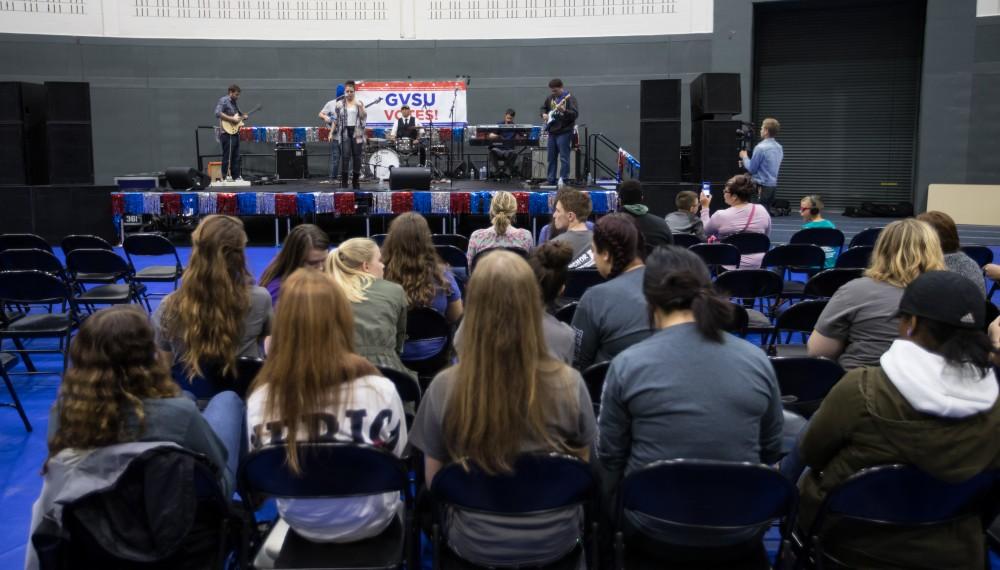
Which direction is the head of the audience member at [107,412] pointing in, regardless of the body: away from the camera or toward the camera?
away from the camera

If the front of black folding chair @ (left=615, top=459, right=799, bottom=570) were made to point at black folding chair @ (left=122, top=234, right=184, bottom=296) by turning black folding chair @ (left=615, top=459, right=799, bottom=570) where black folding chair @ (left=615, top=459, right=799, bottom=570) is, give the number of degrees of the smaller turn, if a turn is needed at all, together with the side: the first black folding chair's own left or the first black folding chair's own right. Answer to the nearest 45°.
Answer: approximately 45° to the first black folding chair's own left

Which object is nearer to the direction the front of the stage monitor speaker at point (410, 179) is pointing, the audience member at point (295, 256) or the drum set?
the drum set

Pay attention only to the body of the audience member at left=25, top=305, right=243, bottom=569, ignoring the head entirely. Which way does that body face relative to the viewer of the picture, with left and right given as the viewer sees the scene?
facing away from the viewer and to the right of the viewer

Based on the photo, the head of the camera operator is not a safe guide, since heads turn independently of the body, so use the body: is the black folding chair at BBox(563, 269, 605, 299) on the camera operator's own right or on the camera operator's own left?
on the camera operator's own left

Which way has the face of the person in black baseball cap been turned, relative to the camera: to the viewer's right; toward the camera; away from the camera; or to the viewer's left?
away from the camera

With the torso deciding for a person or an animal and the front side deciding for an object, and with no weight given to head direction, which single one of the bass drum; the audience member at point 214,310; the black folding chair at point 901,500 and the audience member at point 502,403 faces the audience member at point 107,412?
the bass drum

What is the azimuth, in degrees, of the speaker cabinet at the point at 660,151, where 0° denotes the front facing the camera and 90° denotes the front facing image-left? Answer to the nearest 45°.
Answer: approximately 0°

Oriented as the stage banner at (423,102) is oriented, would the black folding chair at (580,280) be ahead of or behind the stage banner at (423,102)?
ahead

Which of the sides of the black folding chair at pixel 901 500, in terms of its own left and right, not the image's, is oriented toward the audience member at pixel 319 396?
left

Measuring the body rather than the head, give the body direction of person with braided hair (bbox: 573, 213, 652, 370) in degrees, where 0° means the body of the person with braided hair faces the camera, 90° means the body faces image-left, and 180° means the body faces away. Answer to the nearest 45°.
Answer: approximately 135°

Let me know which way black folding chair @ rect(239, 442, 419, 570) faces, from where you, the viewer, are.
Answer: facing away from the viewer

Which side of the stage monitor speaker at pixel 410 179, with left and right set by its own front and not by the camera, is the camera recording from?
back
